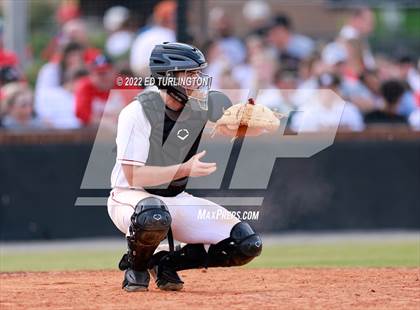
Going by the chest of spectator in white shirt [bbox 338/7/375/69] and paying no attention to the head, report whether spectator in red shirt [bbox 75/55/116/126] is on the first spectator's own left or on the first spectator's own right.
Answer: on the first spectator's own right

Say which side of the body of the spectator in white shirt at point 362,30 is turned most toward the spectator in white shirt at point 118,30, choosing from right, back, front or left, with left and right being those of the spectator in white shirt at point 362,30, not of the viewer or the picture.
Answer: right

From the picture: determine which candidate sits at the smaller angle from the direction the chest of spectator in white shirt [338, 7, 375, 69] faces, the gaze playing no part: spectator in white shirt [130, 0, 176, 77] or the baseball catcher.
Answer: the baseball catcher

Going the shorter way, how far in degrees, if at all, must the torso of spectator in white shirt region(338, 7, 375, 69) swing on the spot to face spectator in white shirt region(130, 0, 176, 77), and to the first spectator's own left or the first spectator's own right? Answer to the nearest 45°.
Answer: approximately 45° to the first spectator's own right

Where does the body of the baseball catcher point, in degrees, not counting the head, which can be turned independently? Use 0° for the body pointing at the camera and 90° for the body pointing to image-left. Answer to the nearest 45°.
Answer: approximately 315°

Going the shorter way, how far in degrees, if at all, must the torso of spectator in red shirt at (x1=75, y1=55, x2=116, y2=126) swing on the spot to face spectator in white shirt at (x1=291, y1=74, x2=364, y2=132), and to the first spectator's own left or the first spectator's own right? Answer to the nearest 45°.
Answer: approximately 45° to the first spectator's own left

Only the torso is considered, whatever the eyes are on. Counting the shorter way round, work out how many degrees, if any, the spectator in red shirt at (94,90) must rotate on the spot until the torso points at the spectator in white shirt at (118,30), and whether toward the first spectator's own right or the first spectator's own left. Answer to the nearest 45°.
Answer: approximately 135° to the first spectator's own left

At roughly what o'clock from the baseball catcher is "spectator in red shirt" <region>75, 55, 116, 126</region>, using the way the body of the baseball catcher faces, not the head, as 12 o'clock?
The spectator in red shirt is roughly at 7 o'clock from the baseball catcher.

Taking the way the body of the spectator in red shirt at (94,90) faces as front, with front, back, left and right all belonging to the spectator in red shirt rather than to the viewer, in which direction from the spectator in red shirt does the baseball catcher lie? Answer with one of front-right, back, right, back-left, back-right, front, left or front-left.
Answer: front-right
